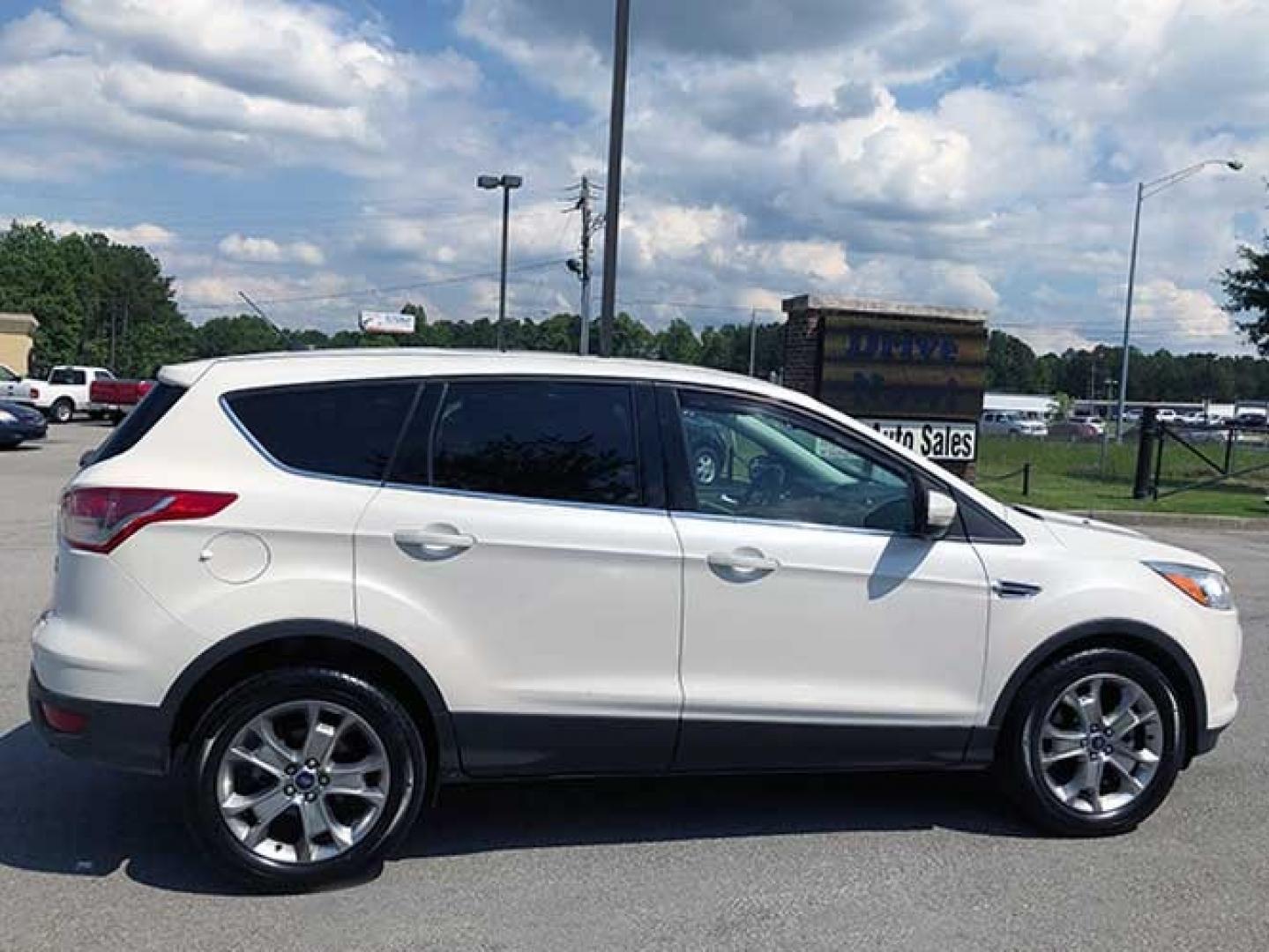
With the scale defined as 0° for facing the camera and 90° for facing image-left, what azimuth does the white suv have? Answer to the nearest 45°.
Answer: approximately 270°

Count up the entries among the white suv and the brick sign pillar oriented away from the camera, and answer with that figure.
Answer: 0

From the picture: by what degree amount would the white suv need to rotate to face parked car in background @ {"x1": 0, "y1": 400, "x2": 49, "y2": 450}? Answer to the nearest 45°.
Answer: approximately 135° to its left

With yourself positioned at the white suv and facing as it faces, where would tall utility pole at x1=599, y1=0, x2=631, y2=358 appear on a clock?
The tall utility pole is roughly at 9 o'clock from the white suv.

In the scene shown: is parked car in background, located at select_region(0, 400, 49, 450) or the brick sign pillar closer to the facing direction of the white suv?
the brick sign pillar

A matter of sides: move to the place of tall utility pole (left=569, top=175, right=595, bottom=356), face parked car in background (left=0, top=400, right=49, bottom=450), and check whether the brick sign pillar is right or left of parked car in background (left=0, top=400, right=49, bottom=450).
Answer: left

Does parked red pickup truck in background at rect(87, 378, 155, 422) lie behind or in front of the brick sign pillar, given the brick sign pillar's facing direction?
behind

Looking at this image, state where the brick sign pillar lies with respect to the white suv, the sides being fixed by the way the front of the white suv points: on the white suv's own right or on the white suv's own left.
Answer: on the white suv's own left

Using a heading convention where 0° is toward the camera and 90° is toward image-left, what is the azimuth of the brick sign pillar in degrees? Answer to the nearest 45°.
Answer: approximately 315°

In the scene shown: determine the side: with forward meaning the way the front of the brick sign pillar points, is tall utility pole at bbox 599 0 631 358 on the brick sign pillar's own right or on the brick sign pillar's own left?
on the brick sign pillar's own right

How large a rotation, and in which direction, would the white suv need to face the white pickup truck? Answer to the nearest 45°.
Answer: approximately 135° to its left
